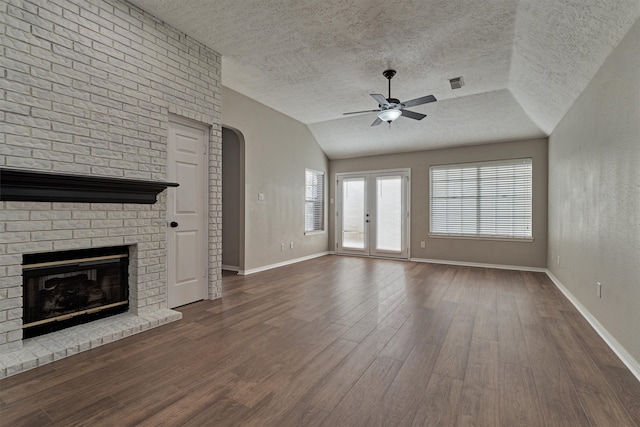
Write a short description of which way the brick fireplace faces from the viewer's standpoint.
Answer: facing the viewer and to the right of the viewer

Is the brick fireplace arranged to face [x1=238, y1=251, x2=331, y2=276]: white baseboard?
no

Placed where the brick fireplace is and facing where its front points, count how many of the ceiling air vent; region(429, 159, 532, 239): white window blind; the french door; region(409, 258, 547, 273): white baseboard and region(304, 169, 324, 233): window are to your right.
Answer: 0

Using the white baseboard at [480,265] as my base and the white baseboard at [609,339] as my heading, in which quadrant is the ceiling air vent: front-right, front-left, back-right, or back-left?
front-right

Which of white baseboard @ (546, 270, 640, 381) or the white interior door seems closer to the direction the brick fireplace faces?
the white baseboard

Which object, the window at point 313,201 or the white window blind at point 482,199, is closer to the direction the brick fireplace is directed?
the white window blind

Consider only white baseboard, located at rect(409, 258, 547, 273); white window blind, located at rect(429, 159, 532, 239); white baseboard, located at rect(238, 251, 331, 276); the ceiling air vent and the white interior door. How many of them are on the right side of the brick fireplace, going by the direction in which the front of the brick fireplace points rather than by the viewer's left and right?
0

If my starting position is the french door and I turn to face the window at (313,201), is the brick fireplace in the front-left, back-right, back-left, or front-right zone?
front-left

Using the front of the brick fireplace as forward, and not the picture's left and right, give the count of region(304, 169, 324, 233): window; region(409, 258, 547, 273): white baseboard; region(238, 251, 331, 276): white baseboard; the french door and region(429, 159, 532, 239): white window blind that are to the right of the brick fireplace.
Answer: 0

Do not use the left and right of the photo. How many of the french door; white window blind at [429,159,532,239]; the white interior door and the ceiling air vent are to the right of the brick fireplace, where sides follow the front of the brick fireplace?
0

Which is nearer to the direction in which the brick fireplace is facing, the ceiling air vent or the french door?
the ceiling air vent

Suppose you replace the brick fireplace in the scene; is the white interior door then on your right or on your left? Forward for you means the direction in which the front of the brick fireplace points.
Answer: on your left

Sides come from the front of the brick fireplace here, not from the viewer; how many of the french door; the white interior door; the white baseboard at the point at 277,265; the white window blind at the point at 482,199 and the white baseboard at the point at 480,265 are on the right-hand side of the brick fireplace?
0

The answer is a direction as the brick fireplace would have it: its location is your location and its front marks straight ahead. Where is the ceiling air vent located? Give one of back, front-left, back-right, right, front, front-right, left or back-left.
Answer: front-left

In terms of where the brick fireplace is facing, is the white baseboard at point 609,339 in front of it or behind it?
in front
